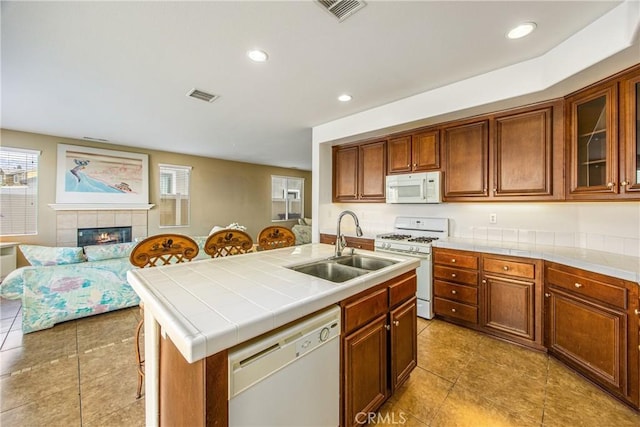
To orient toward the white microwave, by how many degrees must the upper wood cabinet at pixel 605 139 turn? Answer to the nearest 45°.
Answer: approximately 45° to its right

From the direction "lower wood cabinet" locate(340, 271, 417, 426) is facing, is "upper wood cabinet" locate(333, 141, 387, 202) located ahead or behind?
behind

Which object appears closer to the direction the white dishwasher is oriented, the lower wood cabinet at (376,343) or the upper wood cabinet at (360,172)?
the lower wood cabinet

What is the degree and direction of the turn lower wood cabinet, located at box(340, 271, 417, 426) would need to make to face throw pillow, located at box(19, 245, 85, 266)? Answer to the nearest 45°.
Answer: approximately 135° to its right

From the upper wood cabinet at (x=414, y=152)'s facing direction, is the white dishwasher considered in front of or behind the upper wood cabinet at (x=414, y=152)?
in front

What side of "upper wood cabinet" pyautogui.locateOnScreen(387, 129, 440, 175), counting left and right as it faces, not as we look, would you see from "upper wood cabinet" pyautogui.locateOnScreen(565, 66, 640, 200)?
left

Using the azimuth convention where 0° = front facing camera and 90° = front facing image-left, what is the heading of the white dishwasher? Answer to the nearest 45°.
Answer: approximately 315°

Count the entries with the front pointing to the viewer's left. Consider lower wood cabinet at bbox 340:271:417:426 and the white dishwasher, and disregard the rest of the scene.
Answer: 0

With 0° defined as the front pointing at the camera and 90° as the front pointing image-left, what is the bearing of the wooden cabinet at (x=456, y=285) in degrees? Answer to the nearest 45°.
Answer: approximately 45°

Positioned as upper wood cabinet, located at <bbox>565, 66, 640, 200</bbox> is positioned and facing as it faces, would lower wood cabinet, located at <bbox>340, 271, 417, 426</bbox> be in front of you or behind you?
in front

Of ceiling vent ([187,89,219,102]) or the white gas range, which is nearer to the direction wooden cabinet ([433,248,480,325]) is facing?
the ceiling vent

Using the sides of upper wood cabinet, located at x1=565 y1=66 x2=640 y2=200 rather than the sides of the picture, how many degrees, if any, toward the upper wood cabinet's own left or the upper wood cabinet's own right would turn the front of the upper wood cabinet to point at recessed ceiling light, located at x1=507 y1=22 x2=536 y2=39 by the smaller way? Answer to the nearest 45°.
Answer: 0° — it already faces it
